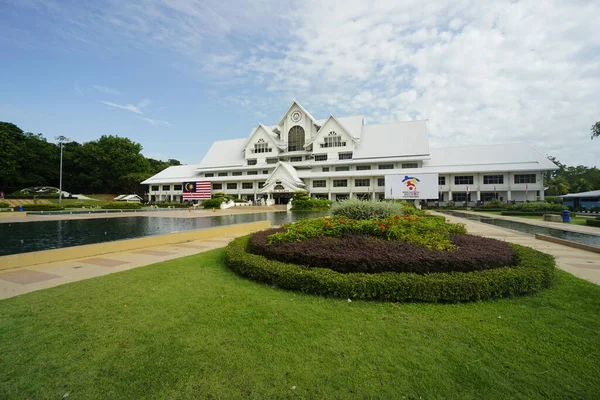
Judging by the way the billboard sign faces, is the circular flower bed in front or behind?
in front

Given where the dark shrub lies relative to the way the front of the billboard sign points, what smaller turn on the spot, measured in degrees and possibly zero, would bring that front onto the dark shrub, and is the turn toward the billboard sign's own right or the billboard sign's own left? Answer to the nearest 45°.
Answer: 0° — it already faces it

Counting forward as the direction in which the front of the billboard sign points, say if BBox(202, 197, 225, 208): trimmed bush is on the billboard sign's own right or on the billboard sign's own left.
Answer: on the billboard sign's own right

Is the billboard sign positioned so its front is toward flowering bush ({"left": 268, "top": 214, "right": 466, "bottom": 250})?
yes

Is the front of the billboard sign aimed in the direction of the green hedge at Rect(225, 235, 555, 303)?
yes

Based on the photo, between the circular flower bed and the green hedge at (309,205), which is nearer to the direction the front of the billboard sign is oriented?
the circular flower bed

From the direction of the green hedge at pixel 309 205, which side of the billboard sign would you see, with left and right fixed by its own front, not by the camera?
right

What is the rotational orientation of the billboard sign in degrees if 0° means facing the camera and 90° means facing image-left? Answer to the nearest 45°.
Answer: approximately 0°

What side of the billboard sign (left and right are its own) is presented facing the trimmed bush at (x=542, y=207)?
left

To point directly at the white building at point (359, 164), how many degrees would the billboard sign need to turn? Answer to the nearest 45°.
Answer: approximately 135° to its right

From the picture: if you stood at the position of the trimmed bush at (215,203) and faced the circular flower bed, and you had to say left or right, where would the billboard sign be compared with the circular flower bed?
left

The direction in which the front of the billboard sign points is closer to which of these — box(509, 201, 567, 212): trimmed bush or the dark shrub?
the dark shrub

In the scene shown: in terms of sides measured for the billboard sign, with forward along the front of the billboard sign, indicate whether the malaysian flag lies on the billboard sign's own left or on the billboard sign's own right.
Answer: on the billboard sign's own right

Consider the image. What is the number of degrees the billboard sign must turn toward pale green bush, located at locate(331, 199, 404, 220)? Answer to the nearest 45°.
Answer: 0° — it already faces it
